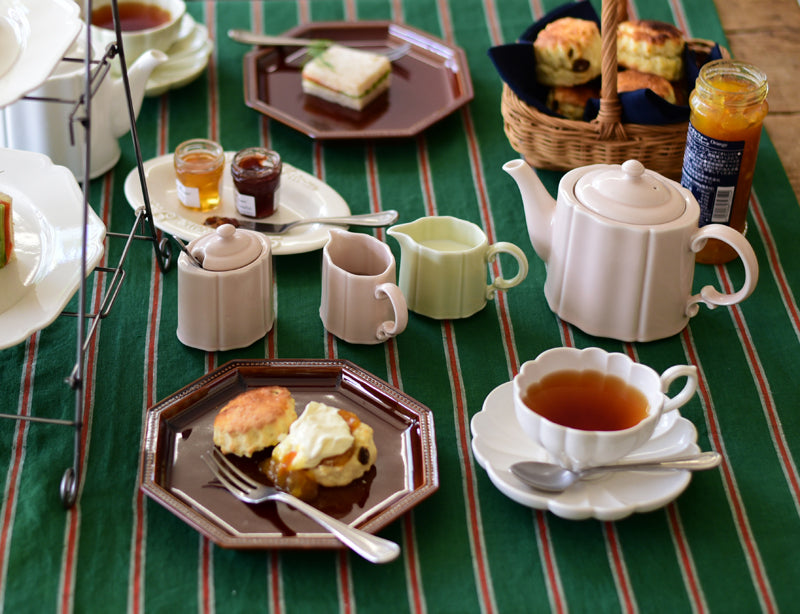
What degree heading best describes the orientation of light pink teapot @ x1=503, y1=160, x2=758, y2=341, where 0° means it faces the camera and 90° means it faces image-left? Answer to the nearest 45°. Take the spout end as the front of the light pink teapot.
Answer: approximately 90°

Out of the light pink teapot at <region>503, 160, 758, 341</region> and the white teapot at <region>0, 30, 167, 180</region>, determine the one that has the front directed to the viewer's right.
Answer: the white teapot at <region>0, 30, 167, 180</region>

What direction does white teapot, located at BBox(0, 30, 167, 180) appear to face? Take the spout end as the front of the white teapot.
to the viewer's right

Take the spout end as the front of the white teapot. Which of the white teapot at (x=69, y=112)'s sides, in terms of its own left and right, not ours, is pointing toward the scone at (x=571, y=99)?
front

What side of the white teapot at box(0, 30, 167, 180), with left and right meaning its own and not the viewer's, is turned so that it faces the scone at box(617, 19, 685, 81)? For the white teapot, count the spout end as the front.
front

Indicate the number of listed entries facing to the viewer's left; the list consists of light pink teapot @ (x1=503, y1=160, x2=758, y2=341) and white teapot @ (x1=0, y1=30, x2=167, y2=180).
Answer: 1
